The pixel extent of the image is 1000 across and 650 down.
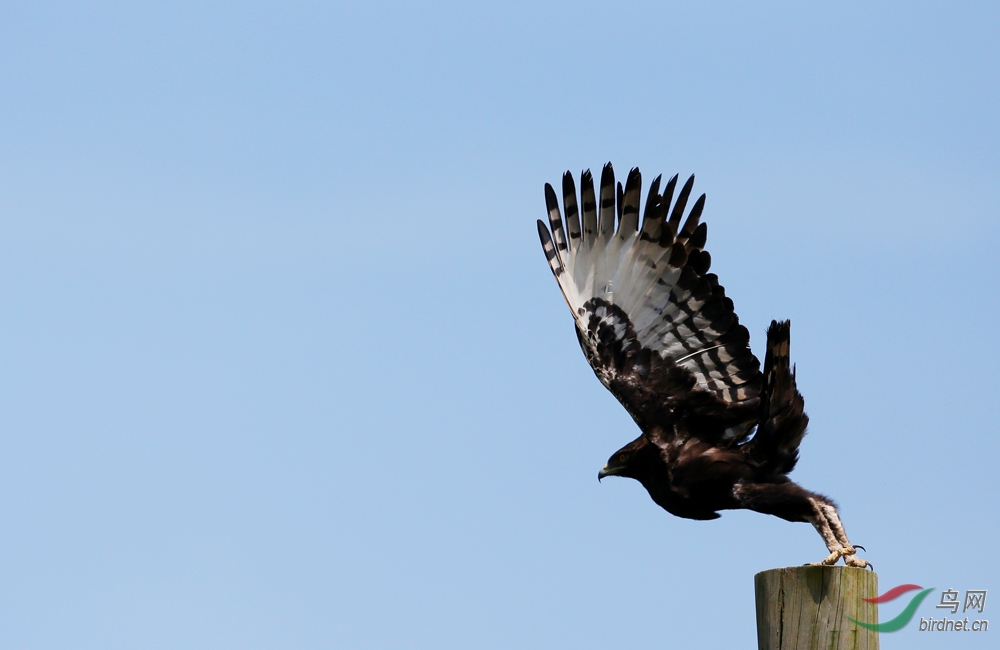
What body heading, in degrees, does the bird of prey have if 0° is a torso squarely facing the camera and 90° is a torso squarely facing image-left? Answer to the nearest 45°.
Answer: approximately 90°
